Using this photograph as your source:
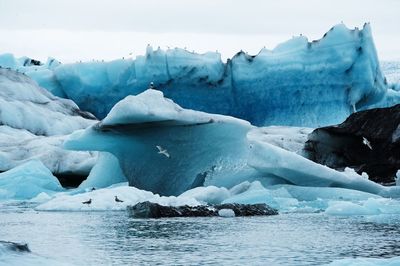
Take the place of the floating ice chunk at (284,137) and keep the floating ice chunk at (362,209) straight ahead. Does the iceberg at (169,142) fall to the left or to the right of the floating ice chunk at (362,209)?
right
